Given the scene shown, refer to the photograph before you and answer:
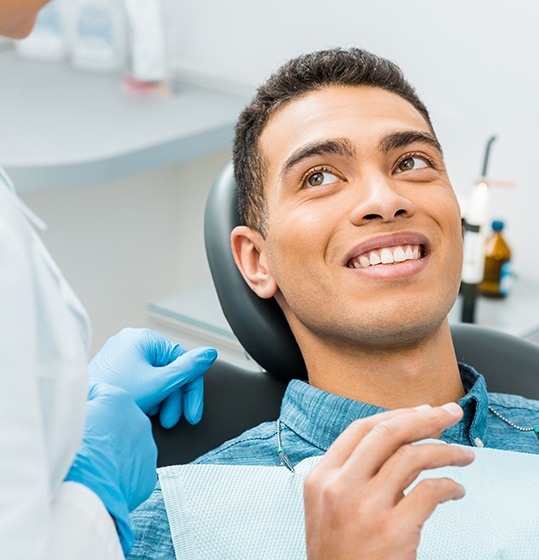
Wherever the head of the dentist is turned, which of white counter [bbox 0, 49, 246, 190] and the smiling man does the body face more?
the smiling man

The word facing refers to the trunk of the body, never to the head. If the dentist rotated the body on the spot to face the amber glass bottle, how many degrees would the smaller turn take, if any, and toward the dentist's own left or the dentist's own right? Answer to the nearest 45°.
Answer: approximately 45° to the dentist's own left

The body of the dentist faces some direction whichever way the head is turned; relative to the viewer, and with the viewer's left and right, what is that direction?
facing to the right of the viewer

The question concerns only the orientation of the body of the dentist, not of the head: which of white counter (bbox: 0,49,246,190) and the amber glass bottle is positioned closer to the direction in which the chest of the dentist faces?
the amber glass bottle

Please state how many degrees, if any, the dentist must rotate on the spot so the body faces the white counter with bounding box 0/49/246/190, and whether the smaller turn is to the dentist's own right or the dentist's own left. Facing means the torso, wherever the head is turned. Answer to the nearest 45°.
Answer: approximately 90° to the dentist's own left

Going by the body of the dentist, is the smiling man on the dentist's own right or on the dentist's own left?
on the dentist's own left
